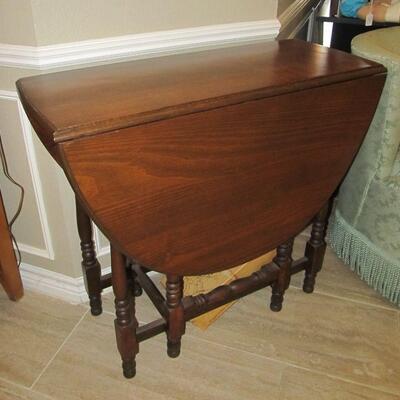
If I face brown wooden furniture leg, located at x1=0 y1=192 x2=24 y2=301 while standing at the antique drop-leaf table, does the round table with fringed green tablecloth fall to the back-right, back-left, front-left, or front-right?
back-right
